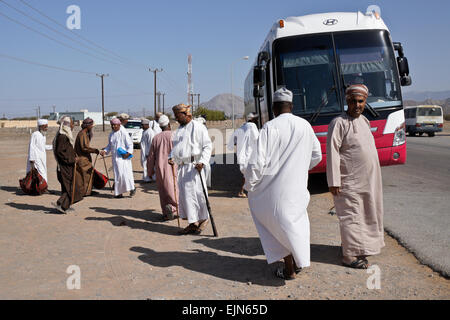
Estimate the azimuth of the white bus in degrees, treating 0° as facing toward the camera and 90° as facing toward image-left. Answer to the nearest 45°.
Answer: approximately 0°

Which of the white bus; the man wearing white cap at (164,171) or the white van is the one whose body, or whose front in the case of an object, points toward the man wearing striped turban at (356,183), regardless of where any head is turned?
the white bus

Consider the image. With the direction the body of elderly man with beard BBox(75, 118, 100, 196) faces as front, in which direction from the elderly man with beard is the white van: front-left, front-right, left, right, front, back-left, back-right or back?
front-left

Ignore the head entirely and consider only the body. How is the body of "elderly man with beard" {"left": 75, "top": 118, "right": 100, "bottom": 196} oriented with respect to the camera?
to the viewer's right

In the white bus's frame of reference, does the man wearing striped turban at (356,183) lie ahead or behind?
ahead
